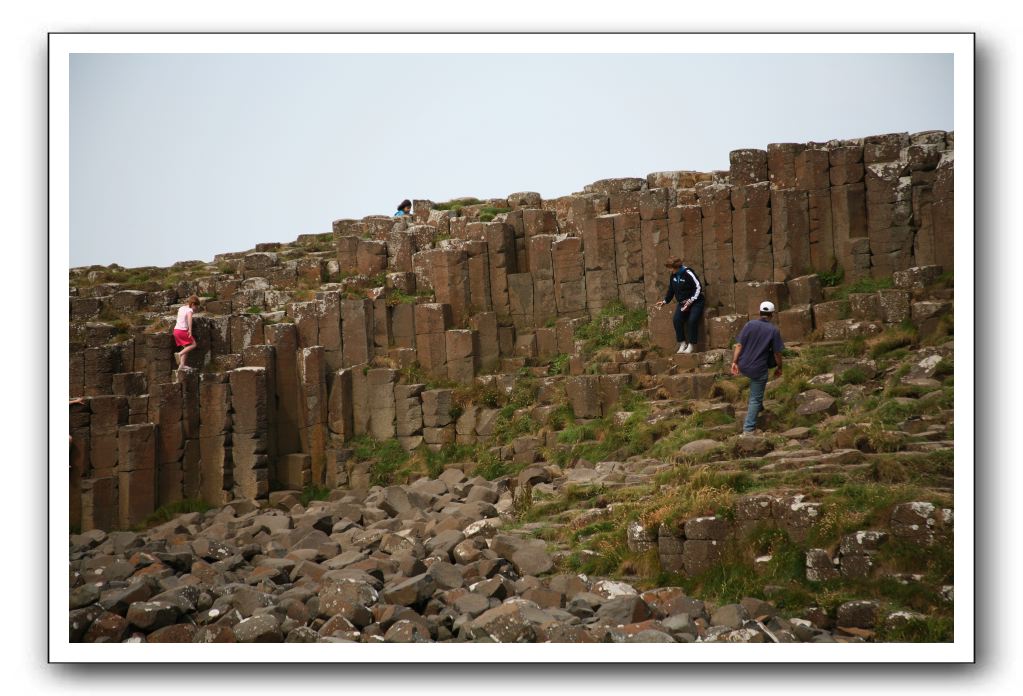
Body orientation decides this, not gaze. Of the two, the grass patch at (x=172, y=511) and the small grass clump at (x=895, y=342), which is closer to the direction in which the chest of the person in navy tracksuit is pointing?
the grass patch

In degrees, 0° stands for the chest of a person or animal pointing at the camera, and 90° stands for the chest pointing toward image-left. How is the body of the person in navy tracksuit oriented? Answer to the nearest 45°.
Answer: approximately 45°

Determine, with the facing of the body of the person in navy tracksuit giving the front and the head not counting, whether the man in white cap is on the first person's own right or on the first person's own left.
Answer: on the first person's own left

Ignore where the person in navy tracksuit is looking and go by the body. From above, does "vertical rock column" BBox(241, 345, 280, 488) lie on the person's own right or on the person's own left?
on the person's own right

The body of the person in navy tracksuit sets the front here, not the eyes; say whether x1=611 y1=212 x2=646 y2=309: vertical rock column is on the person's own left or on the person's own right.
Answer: on the person's own right

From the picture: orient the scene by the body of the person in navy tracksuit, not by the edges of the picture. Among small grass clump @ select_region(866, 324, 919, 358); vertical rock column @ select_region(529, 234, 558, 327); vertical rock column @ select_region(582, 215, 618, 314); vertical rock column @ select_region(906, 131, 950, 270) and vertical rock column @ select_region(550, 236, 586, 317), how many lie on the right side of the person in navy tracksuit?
3

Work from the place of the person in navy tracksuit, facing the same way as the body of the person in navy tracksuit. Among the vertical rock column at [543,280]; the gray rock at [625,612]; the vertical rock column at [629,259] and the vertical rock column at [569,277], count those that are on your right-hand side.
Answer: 3

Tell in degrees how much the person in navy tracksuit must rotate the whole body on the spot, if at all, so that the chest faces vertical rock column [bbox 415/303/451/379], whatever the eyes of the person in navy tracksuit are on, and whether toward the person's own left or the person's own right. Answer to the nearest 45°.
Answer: approximately 45° to the person's own right

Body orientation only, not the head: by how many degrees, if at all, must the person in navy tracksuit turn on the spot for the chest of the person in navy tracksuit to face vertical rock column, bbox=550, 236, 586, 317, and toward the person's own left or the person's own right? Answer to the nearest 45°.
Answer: approximately 90° to the person's own right

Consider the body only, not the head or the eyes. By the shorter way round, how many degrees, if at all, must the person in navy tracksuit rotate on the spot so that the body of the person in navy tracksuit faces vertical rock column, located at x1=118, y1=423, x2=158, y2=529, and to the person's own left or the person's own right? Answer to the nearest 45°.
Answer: approximately 45° to the person's own right

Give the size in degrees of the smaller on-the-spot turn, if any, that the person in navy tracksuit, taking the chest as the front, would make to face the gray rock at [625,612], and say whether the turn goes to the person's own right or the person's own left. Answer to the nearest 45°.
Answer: approximately 45° to the person's own left
